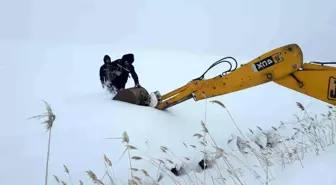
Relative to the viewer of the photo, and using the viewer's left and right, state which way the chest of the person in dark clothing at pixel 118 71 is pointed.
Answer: facing the viewer and to the right of the viewer
